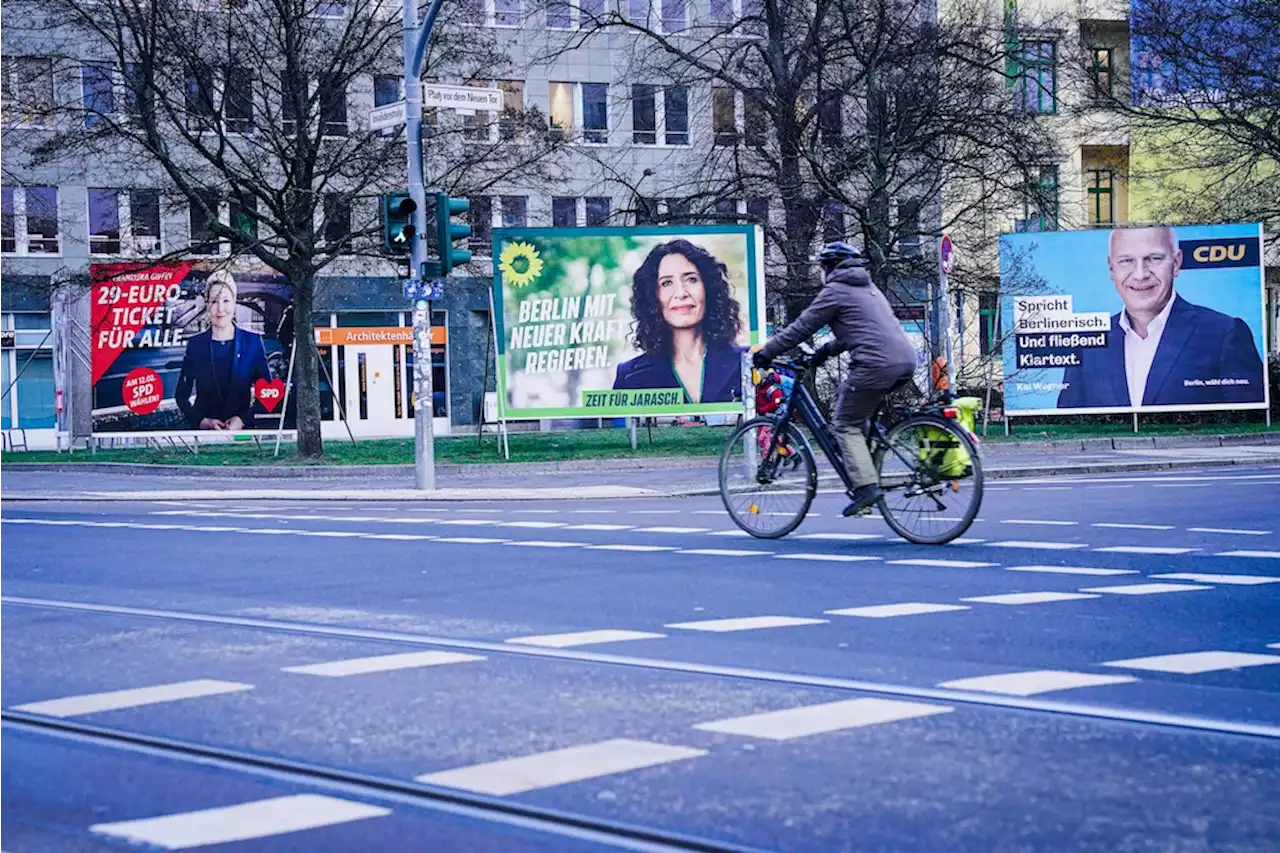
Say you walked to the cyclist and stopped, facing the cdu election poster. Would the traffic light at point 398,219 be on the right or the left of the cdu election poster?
left

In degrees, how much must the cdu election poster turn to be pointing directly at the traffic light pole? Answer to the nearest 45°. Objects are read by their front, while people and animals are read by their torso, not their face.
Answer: approximately 45° to its right

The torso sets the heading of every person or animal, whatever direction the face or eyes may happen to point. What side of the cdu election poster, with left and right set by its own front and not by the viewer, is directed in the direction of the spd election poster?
right

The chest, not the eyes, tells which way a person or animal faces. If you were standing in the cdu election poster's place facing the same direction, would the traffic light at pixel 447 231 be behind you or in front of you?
in front

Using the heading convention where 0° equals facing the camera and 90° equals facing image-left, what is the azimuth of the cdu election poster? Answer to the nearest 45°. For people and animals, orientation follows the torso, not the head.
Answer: approximately 0°

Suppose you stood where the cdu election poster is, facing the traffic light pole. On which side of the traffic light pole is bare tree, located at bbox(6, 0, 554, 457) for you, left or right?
right
